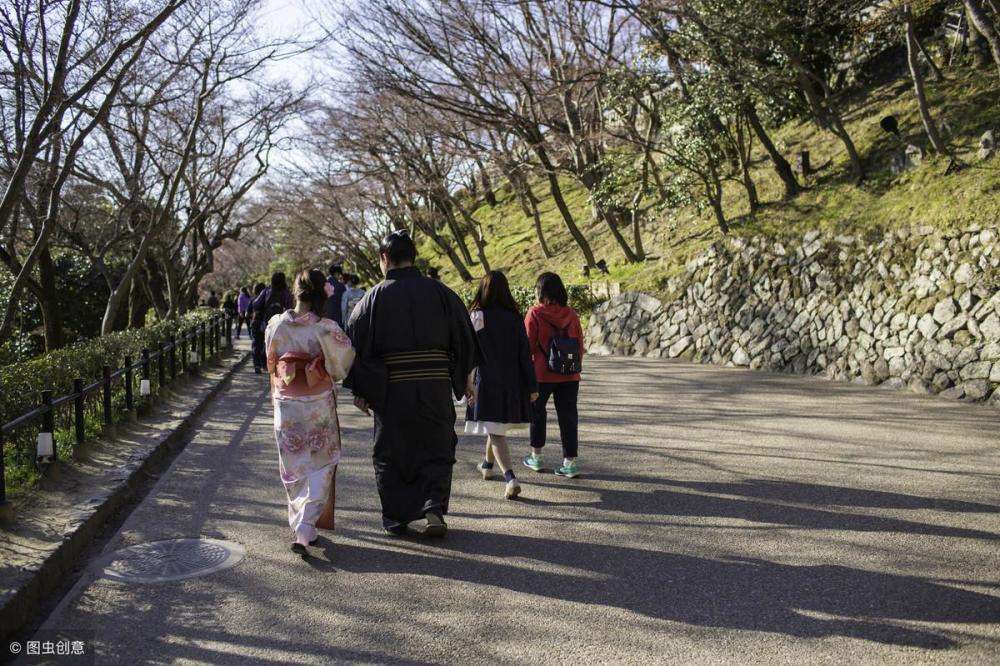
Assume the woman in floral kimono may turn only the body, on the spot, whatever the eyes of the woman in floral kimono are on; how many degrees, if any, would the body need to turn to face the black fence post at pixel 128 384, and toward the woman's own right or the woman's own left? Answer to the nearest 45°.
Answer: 0° — they already face it

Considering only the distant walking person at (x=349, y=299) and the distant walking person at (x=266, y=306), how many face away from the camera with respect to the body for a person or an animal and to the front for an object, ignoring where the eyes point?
2

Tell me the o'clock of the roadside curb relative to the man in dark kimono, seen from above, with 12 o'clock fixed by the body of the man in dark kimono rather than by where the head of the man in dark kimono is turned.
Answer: The roadside curb is roughly at 9 o'clock from the man in dark kimono.

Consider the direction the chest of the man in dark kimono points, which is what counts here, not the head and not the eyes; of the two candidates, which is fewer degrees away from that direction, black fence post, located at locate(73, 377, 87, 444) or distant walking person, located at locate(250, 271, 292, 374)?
the distant walking person

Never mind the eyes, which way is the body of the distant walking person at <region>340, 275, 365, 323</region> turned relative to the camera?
away from the camera

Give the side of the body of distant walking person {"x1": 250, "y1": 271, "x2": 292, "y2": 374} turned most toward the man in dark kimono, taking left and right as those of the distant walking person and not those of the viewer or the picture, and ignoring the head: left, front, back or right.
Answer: back

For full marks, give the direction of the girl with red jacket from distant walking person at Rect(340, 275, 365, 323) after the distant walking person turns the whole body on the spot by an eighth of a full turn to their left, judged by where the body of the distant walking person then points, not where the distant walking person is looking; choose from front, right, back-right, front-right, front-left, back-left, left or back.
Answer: back-left

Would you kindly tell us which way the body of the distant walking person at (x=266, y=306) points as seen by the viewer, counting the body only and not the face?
away from the camera

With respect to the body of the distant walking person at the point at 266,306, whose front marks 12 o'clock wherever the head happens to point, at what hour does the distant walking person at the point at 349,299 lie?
the distant walking person at the point at 349,299 is roughly at 3 o'clock from the distant walking person at the point at 266,306.

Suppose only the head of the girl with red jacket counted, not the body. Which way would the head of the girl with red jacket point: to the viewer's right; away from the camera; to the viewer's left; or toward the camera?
away from the camera

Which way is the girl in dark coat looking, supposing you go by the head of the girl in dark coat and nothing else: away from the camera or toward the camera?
away from the camera

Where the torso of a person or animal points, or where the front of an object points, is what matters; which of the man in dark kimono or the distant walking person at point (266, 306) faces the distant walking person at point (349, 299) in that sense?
the man in dark kimono

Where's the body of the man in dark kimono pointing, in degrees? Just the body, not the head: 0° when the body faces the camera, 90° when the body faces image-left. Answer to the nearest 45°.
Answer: approximately 180°

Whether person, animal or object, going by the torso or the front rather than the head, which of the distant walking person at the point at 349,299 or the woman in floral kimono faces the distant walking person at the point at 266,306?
the woman in floral kimono

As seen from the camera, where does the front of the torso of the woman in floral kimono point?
away from the camera

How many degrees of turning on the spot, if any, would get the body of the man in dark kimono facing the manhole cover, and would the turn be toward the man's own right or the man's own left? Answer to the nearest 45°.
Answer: approximately 90° to the man's own left

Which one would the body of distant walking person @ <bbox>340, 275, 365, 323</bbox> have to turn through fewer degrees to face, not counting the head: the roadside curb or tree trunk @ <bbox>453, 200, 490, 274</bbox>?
the tree trunk

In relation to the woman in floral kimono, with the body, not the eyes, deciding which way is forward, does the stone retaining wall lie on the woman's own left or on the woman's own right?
on the woman's own right
